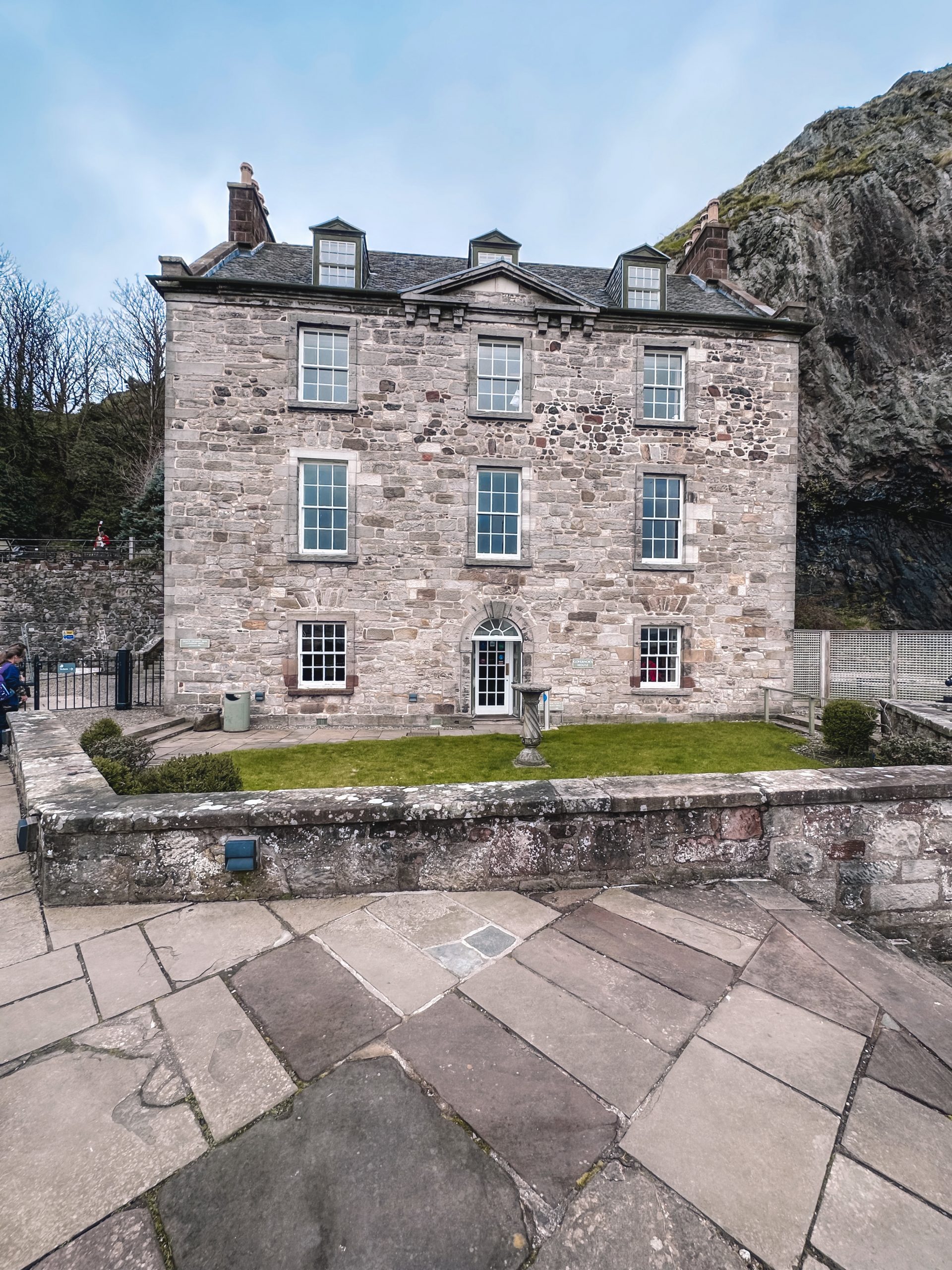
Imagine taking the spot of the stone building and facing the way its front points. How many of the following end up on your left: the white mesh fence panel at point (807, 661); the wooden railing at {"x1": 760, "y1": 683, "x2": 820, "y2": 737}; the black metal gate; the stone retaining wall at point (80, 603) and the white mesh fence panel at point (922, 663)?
3

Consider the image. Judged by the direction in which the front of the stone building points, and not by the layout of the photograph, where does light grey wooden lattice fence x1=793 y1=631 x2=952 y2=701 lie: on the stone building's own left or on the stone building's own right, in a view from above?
on the stone building's own left

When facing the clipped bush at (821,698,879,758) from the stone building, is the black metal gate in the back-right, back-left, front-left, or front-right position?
back-right

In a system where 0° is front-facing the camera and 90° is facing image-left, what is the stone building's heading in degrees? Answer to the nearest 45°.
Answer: approximately 0°

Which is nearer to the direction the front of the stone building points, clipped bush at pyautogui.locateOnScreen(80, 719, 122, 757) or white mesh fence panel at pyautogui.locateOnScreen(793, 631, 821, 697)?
the clipped bush

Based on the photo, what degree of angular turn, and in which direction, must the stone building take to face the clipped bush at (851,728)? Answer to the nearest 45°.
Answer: approximately 45° to its left

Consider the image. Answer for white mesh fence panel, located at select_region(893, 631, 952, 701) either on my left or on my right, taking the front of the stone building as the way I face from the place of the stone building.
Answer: on my left

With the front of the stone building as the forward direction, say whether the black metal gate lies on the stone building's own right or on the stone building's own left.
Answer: on the stone building's own right

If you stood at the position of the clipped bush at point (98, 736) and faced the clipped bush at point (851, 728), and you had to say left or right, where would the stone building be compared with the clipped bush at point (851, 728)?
left

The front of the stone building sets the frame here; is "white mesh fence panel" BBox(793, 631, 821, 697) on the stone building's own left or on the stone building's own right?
on the stone building's own left

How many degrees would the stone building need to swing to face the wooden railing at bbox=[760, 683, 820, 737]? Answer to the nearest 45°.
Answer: approximately 90° to its left

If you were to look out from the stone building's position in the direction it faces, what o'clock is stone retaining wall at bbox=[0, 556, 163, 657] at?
The stone retaining wall is roughly at 4 o'clock from the stone building.
